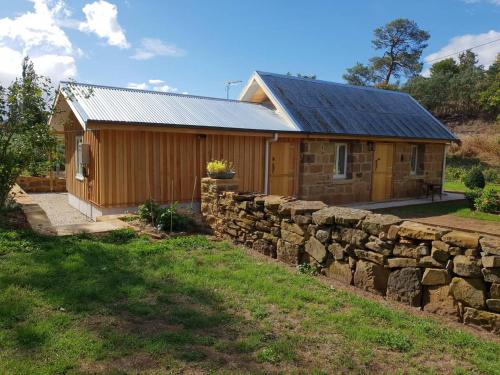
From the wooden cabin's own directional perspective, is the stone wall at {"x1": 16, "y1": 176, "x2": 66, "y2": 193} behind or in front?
behind

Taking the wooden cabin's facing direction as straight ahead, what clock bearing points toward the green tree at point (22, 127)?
The green tree is roughly at 3 o'clock from the wooden cabin.

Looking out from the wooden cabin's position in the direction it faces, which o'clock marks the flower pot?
The flower pot is roughly at 2 o'clock from the wooden cabin.

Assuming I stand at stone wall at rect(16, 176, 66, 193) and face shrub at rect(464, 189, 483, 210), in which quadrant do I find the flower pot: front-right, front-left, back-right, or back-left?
front-right

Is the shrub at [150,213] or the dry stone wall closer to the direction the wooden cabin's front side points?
the dry stone wall

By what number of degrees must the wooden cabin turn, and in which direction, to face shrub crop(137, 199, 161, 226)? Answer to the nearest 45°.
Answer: approximately 90° to its right

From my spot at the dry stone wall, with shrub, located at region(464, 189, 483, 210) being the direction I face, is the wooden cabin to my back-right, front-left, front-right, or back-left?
front-left

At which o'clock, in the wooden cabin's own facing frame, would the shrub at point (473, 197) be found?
The shrub is roughly at 10 o'clock from the wooden cabin.

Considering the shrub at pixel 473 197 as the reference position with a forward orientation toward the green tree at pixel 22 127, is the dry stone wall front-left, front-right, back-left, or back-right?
front-left

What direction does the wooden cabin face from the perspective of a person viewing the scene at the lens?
facing the viewer and to the right of the viewer
